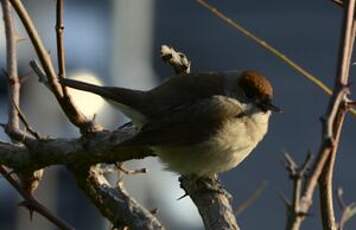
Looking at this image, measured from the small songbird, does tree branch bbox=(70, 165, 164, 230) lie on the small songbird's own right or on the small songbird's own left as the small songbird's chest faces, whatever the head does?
on the small songbird's own right

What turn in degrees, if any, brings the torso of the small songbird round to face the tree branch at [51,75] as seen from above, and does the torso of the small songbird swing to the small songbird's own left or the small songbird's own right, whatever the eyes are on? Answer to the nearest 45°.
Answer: approximately 135° to the small songbird's own right

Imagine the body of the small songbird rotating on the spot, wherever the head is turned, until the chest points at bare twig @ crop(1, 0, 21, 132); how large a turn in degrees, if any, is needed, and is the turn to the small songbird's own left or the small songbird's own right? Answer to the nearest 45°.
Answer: approximately 135° to the small songbird's own right

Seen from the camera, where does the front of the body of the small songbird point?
to the viewer's right
